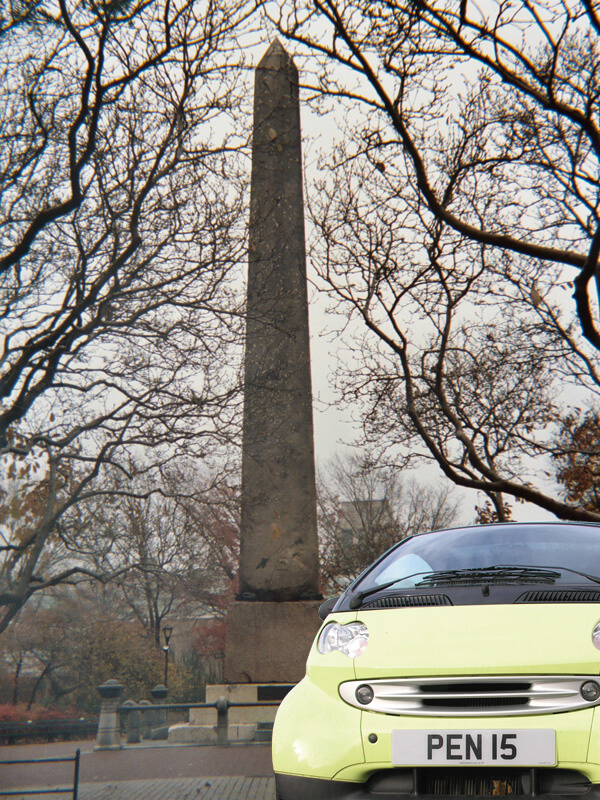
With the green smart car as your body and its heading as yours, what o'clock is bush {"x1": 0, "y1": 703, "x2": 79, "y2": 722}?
The bush is roughly at 5 o'clock from the green smart car.

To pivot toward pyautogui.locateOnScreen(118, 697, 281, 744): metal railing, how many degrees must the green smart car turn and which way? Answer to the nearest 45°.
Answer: approximately 180°

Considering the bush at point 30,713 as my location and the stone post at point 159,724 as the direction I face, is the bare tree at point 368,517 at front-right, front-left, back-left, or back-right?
front-left

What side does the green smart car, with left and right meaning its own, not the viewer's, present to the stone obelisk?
back

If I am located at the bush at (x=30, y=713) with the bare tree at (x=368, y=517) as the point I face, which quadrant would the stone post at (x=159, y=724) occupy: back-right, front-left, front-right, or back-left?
front-right

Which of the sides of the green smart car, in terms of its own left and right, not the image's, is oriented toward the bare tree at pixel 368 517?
back

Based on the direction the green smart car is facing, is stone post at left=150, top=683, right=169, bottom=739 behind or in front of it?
behind

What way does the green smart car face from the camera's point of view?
toward the camera
